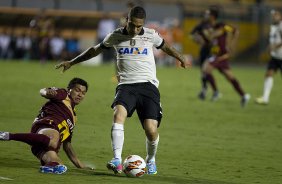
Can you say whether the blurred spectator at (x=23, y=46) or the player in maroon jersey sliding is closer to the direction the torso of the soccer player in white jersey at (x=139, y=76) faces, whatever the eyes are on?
the player in maroon jersey sliding

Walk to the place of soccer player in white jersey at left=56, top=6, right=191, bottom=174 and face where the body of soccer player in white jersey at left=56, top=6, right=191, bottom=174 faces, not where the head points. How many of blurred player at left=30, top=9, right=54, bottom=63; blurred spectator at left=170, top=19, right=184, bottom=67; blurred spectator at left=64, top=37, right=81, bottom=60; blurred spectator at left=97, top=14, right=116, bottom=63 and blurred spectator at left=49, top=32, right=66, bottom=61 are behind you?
5

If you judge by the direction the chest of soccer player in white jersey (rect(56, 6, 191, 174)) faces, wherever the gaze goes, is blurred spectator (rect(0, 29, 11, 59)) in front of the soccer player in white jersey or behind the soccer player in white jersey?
behind

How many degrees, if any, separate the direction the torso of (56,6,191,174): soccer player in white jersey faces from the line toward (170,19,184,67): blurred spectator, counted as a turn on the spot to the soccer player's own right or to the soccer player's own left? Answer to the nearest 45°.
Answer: approximately 180°

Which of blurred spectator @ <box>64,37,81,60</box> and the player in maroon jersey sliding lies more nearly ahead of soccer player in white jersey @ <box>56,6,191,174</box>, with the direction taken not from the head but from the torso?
the player in maroon jersey sliding

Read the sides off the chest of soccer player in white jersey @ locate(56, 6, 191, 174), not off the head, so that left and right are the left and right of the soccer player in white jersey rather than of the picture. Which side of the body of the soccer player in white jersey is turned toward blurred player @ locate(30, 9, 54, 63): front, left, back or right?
back

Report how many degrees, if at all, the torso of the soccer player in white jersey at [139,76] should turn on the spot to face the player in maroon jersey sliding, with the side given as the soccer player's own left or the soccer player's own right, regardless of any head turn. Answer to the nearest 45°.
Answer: approximately 90° to the soccer player's own right

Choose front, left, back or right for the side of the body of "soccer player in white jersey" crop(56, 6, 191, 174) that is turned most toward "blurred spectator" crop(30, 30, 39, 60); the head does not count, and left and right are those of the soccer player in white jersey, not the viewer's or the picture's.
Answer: back

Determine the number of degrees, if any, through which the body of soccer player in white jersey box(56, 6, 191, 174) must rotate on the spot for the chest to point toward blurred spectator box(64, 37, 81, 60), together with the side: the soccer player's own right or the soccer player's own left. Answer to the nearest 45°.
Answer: approximately 180°

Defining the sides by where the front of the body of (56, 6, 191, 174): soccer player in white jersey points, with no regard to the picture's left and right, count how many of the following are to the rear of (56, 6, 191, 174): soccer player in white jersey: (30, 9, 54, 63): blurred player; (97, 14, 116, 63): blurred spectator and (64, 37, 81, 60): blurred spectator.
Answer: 3

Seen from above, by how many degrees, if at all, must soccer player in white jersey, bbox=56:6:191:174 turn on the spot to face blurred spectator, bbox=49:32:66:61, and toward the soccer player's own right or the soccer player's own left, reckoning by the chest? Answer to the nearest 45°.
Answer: approximately 180°

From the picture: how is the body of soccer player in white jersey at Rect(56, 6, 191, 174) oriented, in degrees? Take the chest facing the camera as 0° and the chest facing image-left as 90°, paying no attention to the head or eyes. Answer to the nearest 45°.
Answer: approximately 0°
